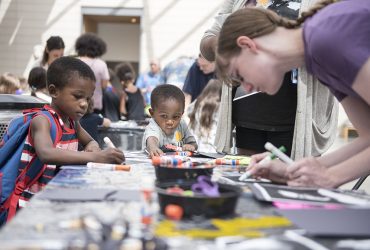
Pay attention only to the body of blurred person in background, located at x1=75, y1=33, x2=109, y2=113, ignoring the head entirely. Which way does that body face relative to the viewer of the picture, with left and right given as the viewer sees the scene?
facing away from the viewer

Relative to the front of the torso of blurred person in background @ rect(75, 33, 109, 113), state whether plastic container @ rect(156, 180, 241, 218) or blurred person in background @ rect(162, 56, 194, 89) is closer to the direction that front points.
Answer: the blurred person in background

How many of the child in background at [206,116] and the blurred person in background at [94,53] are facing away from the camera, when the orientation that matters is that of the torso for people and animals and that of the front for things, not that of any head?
2

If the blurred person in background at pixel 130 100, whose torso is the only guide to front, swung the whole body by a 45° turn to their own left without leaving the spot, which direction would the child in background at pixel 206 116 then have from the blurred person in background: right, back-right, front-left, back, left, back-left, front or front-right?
left

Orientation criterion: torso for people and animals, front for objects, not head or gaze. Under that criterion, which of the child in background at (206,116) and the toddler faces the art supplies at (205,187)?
the toddler

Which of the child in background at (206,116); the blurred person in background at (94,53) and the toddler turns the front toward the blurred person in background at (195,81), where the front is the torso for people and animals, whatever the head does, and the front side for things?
the child in background

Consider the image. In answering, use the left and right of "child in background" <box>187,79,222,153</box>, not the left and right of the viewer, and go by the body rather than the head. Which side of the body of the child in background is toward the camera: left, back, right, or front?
back

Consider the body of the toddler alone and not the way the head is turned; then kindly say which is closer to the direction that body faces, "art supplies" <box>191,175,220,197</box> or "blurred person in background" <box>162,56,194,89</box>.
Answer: the art supplies
